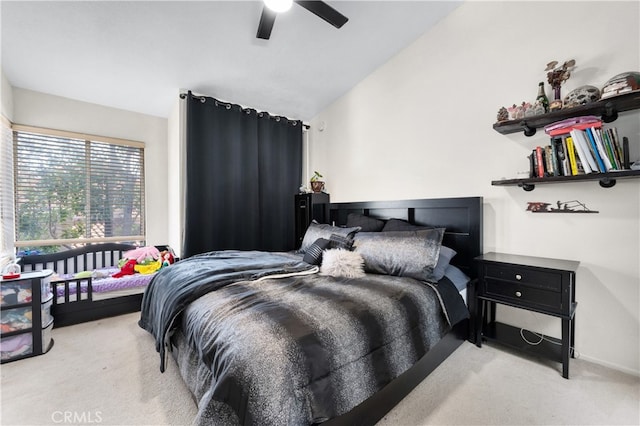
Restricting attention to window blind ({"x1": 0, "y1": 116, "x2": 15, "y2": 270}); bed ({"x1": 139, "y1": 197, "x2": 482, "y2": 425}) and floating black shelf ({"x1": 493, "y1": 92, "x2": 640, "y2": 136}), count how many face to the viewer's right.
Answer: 1

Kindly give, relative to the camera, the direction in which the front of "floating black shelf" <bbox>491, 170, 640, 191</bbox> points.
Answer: facing the viewer and to the left of the viewer

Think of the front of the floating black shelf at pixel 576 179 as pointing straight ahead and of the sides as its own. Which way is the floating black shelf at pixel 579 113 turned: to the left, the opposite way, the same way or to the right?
the same way

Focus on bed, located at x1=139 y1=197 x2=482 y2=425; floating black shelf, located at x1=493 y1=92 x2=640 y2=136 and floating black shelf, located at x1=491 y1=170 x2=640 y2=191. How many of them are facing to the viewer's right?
0

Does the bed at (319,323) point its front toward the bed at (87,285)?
no

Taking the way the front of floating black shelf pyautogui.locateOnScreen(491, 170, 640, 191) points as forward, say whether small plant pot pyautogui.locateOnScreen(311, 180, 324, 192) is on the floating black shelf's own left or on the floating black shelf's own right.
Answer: on the floating black shelf's own right

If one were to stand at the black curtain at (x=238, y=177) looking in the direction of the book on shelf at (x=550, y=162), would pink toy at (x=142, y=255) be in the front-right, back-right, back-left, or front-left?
back-right

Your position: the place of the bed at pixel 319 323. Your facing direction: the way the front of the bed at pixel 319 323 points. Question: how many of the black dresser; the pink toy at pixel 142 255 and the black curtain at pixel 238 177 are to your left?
0

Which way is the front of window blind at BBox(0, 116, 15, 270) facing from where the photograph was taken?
facing to the right of the viewer

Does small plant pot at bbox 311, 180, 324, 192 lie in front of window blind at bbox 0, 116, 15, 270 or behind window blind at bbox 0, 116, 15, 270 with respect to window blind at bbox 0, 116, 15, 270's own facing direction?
in front
